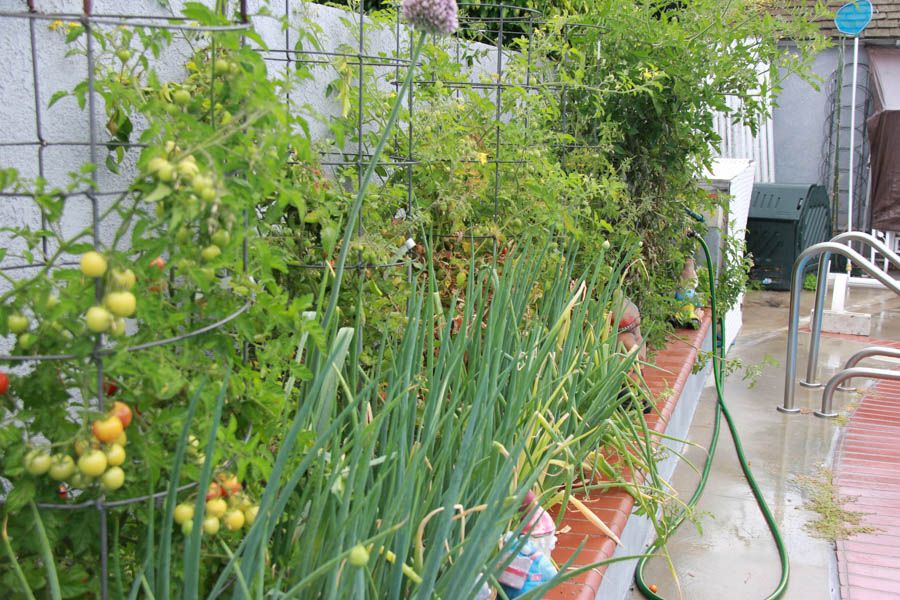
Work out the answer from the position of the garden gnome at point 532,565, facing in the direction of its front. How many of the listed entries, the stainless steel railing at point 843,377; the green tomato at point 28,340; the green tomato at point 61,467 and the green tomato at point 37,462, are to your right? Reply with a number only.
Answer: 3

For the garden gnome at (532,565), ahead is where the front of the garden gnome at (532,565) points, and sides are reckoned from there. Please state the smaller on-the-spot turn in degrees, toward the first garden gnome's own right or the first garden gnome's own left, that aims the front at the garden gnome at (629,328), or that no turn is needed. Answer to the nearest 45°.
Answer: approximately 135° to the first garden gnome's own left

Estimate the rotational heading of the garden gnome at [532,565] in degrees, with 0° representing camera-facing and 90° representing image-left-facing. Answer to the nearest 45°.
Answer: approximately 315°

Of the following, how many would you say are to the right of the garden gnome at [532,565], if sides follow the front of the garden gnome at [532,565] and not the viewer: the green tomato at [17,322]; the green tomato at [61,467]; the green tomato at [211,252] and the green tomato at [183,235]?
4

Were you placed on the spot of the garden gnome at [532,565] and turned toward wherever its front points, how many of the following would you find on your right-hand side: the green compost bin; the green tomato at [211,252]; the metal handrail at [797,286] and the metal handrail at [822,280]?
1
